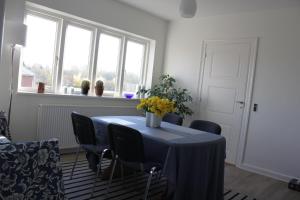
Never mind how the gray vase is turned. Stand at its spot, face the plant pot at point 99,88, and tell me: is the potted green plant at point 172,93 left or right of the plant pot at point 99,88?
right

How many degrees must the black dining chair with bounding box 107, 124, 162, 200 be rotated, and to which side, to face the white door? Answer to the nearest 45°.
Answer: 0° — it already faces it

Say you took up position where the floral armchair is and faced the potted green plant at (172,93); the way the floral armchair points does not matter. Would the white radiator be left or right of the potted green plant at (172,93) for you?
left

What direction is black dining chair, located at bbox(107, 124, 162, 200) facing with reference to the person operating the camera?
facing away from the viewer and to the right of the viewer

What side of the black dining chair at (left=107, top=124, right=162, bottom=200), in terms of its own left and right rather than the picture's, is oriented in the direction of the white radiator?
left

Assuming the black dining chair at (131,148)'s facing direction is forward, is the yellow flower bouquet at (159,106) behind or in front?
in front

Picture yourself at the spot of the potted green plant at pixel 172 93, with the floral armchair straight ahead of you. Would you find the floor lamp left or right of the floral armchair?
right

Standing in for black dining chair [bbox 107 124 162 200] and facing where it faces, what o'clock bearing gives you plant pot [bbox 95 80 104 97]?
The plant pot is roughly at 10 o'clock from the black dining chair.

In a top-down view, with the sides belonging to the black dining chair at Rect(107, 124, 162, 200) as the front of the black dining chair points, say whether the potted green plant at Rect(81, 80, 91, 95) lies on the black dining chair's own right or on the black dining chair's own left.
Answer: on the black dining chair's own left

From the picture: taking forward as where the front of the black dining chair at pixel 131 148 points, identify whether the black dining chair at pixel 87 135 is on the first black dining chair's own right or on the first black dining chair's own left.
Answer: on the first black dining chair's own left

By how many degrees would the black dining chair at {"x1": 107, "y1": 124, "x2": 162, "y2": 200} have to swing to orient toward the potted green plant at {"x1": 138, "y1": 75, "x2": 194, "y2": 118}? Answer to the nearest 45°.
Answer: approximately 45° to its left
